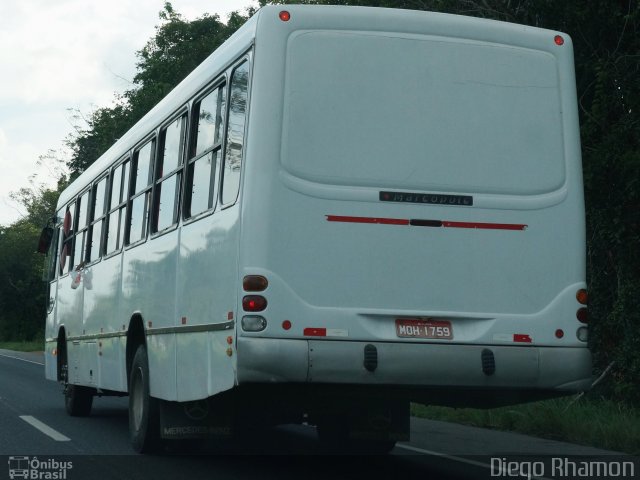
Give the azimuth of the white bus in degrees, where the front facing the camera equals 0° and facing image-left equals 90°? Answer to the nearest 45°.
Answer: approximately 135°

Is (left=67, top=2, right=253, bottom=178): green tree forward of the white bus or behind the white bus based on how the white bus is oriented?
forward
